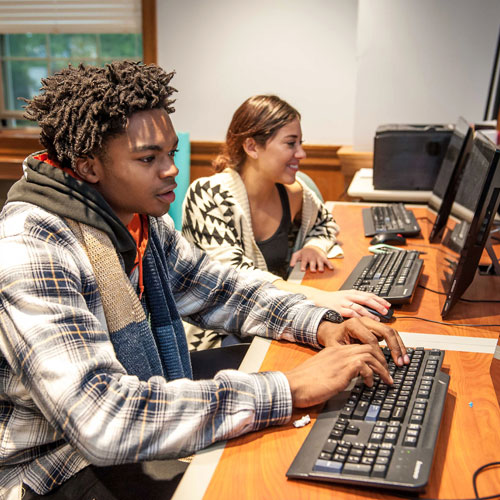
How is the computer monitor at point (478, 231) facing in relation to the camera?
to the viewer's left

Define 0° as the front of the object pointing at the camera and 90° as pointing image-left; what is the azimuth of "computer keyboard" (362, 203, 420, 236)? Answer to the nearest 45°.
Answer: approximately 90°

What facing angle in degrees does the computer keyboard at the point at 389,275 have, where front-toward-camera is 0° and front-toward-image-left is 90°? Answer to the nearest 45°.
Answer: approximately 90°

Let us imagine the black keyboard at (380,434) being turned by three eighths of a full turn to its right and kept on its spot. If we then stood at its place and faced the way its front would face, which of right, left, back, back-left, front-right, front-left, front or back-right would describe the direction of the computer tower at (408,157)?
front-left

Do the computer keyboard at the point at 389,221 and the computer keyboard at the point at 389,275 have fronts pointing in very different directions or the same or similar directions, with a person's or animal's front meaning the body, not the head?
same or similar directions

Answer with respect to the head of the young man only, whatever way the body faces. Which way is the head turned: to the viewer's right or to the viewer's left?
to the viewer's right

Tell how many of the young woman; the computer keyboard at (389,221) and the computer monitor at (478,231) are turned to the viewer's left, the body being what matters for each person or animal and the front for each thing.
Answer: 2

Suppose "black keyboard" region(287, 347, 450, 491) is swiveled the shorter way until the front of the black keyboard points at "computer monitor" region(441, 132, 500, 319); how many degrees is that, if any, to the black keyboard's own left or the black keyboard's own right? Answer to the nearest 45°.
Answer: approximately 90° to the black keyboard's own right

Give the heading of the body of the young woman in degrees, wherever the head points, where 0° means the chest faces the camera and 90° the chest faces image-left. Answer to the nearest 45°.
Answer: approximately 315°

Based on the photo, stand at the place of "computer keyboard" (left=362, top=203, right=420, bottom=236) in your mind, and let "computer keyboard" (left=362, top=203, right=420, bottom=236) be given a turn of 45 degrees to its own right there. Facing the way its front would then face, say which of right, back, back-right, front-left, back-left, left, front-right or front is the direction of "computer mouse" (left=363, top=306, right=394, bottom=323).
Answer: back-left

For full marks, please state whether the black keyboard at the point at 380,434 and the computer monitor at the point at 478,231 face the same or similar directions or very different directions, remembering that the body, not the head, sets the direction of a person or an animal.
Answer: same or similar directions

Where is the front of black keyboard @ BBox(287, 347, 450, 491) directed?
to the viewer's left

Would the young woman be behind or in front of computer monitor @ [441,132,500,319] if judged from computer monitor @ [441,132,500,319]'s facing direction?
in front
